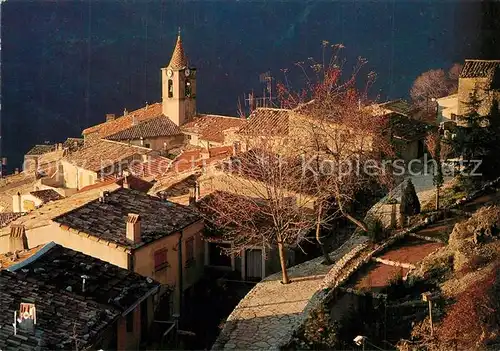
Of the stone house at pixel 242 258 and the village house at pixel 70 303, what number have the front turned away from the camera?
0

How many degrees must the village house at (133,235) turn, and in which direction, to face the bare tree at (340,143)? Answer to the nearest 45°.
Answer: approximately 90° to its left

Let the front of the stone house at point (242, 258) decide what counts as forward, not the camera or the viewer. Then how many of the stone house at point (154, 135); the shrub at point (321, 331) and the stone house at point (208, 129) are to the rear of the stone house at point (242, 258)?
2

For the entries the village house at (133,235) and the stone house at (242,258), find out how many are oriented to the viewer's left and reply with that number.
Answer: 0

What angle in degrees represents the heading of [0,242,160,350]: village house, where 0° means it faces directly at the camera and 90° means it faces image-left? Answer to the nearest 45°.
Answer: approximately 315°

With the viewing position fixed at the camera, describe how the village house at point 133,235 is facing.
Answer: facing the viewer and to the right of the viewer

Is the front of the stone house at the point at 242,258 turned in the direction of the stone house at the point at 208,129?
no

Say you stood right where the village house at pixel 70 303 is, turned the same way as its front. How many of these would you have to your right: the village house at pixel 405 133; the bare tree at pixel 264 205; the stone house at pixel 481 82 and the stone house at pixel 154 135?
0

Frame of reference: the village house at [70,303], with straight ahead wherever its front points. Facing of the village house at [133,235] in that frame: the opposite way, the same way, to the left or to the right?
the same way

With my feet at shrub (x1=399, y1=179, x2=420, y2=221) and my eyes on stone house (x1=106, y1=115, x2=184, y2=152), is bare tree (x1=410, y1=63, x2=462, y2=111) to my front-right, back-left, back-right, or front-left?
front-right

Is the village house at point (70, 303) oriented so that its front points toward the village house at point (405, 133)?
no

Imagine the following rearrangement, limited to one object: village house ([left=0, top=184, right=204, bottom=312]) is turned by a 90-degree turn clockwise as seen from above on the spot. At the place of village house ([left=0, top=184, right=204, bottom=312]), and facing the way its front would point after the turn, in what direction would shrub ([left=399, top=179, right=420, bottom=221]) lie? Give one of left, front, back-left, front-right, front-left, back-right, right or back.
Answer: back-left

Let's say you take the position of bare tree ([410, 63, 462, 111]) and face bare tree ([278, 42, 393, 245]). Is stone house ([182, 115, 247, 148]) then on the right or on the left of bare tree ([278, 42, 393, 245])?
right

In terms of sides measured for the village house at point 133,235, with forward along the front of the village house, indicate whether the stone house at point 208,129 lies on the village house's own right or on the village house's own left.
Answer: on the village house's own left

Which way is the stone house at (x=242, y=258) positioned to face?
toward the camera
